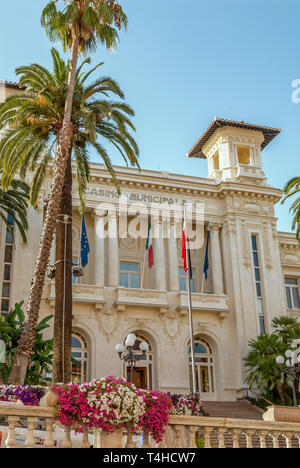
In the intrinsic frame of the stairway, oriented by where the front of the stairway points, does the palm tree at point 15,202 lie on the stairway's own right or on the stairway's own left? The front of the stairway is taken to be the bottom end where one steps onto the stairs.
on the stairway's own right

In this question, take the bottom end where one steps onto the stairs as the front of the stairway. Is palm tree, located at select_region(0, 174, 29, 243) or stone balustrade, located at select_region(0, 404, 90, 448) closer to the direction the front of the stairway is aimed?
the stone balustrade

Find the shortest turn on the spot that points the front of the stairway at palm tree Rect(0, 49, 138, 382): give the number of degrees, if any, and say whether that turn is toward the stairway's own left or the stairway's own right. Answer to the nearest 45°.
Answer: approximately 45° to the stairway's own right

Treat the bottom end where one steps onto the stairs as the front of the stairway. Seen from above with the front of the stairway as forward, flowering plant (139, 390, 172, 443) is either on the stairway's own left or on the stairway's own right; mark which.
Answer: on the stairway's own right

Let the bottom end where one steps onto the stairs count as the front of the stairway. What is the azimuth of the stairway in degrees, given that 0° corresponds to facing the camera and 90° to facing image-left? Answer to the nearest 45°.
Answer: approximately 315°

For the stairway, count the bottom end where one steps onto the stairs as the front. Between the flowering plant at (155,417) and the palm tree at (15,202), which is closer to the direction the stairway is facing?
the flowering plant

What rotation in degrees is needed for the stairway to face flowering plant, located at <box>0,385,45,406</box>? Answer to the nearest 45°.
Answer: approximately 45° to its right
